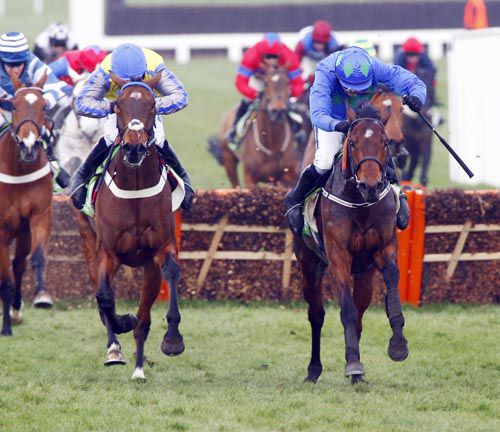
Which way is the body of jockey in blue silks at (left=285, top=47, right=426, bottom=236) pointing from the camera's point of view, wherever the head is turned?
toward the camera

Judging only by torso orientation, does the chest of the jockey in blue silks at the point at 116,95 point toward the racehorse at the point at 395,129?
no

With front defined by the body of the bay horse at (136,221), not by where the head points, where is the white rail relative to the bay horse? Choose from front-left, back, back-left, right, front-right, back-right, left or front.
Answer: back

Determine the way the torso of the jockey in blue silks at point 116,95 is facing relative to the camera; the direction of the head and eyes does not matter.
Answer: toward the camera

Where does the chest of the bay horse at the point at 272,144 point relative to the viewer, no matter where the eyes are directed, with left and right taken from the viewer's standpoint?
facing the viewer

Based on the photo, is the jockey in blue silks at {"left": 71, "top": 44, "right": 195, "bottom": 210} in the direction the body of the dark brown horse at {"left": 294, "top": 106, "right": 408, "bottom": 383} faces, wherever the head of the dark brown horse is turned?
no

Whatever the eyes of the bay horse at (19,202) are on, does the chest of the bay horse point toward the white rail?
no

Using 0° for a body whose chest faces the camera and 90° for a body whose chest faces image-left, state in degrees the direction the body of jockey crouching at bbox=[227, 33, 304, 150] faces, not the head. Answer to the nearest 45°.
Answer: approximately 0°

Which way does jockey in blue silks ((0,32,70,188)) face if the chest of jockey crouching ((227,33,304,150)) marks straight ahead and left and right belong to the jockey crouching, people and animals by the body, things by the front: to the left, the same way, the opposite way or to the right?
the same way

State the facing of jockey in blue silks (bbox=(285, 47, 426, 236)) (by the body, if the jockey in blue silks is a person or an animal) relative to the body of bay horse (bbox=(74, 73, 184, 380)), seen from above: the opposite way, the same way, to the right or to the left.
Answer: the same way

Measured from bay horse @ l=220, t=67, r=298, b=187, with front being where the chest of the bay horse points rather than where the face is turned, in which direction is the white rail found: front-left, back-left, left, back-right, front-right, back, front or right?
back

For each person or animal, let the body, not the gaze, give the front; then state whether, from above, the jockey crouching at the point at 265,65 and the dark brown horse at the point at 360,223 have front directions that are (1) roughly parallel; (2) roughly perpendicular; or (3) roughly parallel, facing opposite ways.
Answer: roughly parallel

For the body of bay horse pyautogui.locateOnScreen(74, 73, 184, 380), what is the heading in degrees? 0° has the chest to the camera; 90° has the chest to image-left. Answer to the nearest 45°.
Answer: approximately 0°

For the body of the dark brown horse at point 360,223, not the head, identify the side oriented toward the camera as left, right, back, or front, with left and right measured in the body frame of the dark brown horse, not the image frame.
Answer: front

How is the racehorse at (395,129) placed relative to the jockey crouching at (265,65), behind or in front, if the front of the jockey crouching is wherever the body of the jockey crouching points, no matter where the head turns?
in front

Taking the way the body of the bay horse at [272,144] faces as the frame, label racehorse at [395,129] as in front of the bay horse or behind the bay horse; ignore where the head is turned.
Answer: in front

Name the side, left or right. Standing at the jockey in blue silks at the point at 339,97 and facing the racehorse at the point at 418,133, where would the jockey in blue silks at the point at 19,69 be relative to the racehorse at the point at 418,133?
left

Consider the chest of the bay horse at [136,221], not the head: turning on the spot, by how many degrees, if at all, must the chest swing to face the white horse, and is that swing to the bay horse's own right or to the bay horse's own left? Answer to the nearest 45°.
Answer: approximately 180°

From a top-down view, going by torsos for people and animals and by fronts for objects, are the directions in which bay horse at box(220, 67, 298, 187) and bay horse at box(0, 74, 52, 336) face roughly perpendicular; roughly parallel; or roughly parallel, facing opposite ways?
roughly parallel
